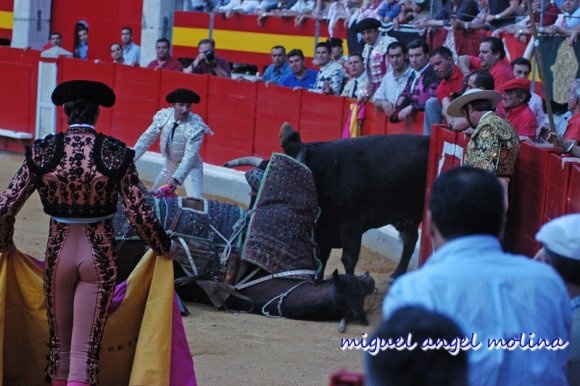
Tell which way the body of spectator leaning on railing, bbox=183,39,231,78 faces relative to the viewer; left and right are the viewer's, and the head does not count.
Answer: facing the viewer

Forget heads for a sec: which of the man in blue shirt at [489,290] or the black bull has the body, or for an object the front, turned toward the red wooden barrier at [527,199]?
the man in blue shirt

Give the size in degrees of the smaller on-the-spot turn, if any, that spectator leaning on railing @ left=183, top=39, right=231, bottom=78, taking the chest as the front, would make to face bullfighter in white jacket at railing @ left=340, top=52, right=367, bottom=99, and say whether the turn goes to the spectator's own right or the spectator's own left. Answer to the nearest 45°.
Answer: approximately 45° to the spectator's own left

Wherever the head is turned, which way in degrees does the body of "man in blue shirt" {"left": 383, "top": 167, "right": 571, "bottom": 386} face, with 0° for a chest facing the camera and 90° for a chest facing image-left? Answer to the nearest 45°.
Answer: approximately 180°

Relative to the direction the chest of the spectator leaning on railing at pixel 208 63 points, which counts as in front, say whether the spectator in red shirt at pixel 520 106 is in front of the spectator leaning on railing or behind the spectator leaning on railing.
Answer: in front

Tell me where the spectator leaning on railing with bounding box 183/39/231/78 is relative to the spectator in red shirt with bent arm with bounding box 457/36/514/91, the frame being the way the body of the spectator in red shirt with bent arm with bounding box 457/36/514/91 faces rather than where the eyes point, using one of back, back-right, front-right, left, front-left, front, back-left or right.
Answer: right

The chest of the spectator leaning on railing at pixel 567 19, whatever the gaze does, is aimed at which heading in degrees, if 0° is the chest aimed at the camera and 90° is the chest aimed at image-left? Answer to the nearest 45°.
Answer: approximately 45°

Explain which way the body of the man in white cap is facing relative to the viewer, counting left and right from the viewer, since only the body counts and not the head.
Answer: facing away from the viewer and to the left of the viewer

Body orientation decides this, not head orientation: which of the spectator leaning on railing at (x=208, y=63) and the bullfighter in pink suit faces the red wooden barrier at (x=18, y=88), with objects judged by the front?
the bullfighter in pink suit

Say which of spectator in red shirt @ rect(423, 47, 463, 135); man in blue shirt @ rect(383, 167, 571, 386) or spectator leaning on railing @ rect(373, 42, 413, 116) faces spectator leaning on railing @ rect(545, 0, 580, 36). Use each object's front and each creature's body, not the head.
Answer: the man in blue shirt

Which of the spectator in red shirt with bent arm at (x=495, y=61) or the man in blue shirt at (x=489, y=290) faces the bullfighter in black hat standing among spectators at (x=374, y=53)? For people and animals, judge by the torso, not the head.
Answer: the man in blue shirt

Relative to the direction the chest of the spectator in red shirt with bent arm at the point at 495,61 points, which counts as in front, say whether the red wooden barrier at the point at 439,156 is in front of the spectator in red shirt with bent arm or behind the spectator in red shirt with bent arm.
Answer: in front

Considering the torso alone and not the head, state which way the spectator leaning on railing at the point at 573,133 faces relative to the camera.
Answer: to the viewer's left

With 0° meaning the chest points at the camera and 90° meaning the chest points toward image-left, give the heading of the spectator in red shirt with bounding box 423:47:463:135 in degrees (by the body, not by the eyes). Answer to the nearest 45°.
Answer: approximately 45°

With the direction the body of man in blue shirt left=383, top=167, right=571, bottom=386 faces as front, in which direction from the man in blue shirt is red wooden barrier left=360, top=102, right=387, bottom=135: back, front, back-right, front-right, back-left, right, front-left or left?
front

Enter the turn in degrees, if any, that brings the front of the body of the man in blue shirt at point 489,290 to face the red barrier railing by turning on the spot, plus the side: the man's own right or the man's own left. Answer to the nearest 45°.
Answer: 0° — they already face it

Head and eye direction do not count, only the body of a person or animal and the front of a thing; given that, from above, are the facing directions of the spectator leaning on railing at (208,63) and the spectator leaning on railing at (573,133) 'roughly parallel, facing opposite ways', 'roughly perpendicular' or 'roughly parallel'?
roughly perpendicular

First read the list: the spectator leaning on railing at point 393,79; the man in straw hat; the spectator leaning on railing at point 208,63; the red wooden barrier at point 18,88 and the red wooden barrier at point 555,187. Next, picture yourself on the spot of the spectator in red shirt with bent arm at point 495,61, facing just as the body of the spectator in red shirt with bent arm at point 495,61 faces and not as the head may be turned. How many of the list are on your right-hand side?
3

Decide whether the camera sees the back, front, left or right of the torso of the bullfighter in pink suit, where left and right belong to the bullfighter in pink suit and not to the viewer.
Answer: back

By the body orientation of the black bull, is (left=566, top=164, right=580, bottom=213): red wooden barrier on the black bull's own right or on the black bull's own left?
on the black bull's own left

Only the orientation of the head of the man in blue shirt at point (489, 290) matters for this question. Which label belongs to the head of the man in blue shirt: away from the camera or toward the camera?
away from the camera
